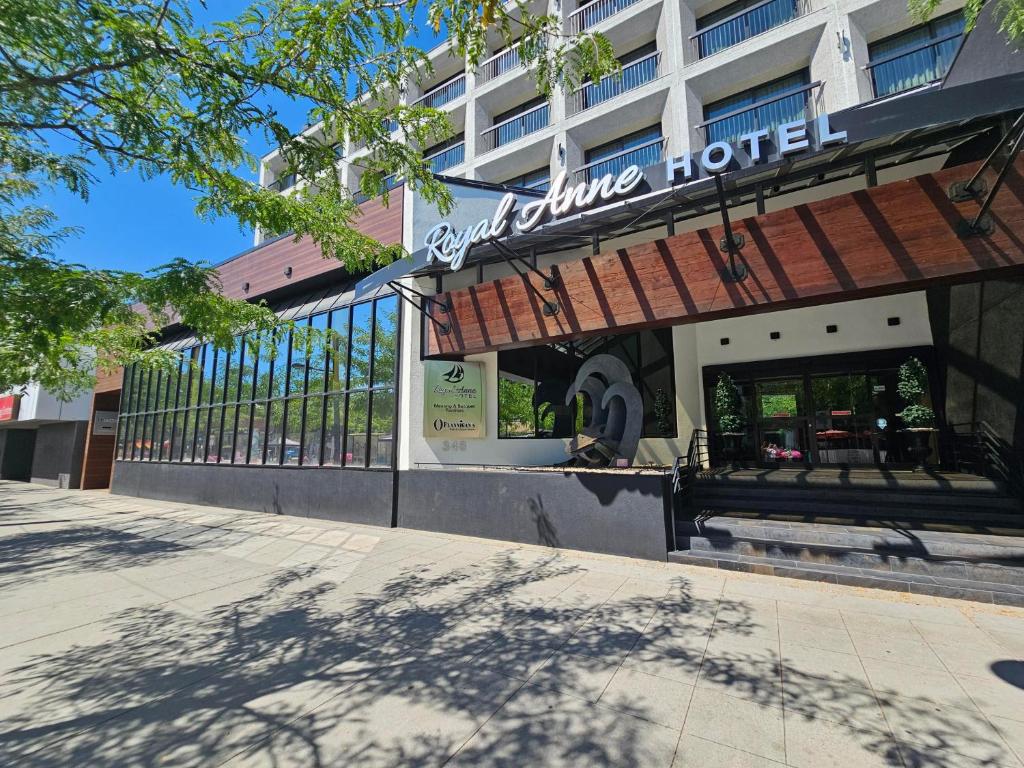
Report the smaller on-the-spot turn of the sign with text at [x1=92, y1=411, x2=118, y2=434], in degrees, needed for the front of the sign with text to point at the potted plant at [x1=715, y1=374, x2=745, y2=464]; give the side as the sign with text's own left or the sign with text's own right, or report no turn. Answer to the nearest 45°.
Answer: approximately 45° to the sign with text's own left
